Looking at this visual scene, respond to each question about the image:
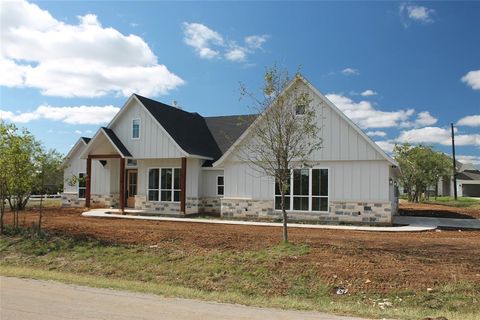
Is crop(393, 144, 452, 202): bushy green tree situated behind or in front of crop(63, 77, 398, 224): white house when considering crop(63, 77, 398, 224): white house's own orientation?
behind

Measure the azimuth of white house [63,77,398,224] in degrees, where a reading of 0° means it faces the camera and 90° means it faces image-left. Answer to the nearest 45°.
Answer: approximately 45°

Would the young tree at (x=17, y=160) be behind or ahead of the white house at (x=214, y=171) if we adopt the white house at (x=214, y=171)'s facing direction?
ahead
